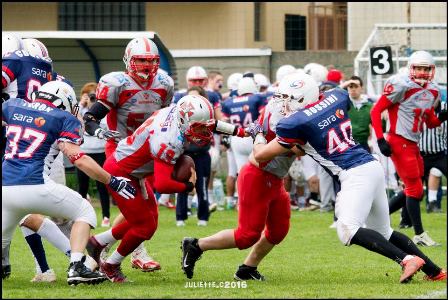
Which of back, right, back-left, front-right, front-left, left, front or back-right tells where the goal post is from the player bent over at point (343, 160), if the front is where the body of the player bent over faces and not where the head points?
front-right

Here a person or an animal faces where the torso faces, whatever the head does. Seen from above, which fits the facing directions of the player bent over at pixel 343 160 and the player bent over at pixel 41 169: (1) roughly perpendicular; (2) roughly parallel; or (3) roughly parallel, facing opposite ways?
roughly perpendicular

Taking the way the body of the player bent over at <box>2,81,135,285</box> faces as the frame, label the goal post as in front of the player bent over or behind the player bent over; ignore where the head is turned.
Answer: in front

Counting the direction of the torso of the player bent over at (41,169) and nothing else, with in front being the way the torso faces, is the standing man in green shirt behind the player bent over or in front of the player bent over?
in front

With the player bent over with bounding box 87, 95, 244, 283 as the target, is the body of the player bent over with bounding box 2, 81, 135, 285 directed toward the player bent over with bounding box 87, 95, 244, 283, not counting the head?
yes

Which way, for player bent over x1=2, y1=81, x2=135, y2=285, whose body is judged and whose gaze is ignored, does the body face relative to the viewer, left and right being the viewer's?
facing away from the viewer and to the right of the viewer

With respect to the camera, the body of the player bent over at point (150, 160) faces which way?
to the viewer's right

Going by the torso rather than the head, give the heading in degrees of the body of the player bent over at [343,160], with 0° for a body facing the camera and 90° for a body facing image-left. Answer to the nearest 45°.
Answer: approximately 135°
